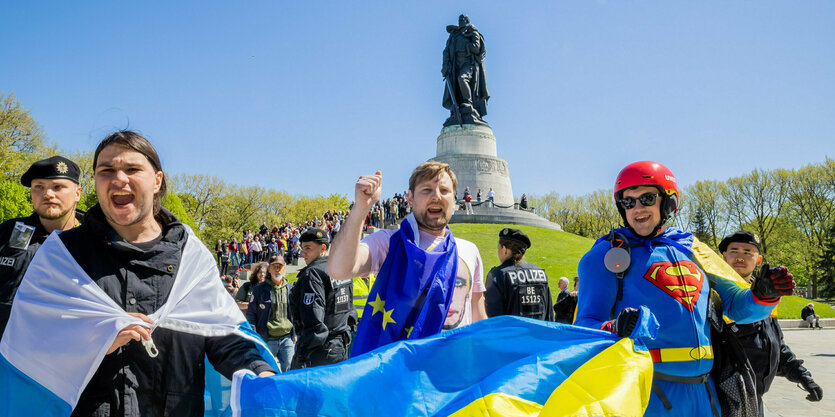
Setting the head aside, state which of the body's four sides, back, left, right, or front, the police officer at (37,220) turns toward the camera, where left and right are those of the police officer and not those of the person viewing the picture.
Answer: front

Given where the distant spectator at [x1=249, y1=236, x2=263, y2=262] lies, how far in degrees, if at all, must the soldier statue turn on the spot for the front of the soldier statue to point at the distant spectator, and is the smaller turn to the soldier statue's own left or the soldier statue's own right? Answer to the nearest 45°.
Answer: approximately 45° to the soldier statue's own right

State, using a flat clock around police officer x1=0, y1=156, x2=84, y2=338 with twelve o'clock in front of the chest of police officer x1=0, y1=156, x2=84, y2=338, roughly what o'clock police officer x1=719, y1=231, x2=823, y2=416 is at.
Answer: police officer x1=719, y1=231, x2=823, y2=416 is roughly at 10 o'clock from police officer x1=0, y1=156, x2=84, y2=338.

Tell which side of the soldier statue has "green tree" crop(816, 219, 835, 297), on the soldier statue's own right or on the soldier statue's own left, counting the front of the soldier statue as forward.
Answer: on the soldier statue's own left

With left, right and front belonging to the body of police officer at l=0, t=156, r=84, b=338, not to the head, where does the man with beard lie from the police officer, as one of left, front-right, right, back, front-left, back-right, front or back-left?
front-left

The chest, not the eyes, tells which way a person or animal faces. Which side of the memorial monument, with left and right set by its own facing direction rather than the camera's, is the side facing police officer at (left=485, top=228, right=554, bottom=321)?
front

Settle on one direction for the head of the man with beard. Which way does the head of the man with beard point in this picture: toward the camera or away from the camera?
toward the camera

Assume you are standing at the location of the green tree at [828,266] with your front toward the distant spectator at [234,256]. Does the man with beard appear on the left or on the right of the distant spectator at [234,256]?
left

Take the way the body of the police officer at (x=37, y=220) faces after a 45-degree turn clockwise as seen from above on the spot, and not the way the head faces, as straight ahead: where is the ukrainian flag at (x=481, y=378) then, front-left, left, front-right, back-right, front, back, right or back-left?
left

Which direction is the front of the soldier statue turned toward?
toward the camera

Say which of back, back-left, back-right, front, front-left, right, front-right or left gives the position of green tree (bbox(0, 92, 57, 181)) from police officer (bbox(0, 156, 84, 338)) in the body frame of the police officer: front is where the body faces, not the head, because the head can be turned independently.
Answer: back
